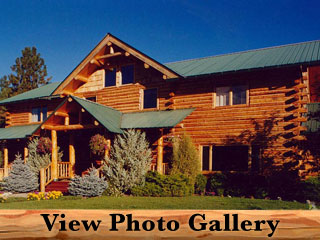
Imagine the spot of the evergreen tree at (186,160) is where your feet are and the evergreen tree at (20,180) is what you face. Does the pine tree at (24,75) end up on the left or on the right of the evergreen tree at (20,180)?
right

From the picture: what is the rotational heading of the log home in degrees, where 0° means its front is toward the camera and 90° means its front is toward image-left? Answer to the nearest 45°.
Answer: approximately 45°

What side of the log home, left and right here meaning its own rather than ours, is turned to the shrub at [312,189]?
left

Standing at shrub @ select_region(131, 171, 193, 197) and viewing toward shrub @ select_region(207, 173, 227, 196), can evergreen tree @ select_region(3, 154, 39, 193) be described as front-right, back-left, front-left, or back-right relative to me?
back-left

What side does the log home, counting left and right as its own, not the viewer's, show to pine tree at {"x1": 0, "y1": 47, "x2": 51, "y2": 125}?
right

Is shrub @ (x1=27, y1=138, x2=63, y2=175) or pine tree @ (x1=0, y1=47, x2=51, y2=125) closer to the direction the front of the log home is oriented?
the shrub
